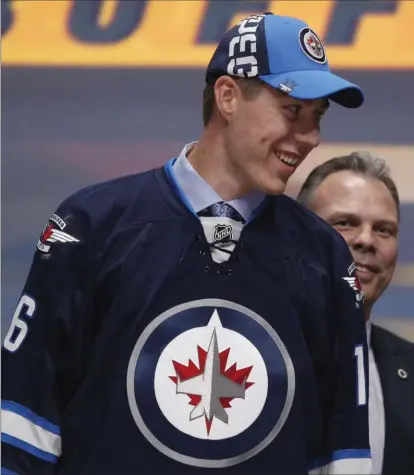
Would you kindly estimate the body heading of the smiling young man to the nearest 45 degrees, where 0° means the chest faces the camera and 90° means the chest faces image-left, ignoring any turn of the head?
approximately 0°

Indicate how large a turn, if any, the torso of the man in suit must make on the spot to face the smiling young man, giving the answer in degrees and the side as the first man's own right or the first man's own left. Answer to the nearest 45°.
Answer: approximately 45° to the first man's own right

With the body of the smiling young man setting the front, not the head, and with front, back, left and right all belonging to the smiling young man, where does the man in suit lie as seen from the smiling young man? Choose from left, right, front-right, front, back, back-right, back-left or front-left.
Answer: back-left

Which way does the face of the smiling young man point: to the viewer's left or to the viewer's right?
to the viewer's right

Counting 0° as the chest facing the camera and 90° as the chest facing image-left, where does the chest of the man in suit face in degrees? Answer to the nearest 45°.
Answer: approximately 0°
